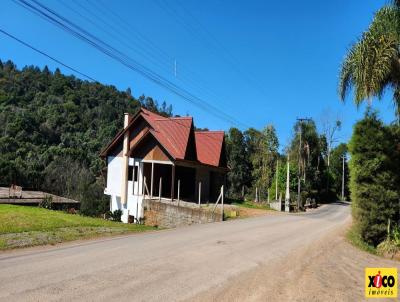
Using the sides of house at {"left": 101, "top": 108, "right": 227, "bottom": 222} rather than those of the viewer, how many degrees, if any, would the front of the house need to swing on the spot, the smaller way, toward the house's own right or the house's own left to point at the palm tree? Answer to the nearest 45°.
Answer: approximately 45° to the house's own right

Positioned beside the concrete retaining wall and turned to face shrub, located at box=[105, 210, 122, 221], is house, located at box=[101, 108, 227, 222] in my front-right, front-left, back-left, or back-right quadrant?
front-right

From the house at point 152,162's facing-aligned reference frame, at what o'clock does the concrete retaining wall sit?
The concrete retaining wall is roughly at 1 o'clock from the house.

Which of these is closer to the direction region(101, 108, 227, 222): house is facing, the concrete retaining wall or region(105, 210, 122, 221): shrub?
the concrete retaining wall

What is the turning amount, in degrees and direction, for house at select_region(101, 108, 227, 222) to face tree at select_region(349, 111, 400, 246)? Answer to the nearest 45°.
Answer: approximately 45° to its right

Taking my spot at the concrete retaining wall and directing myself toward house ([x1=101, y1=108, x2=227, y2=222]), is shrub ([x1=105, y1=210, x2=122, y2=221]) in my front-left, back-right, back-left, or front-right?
front-left
